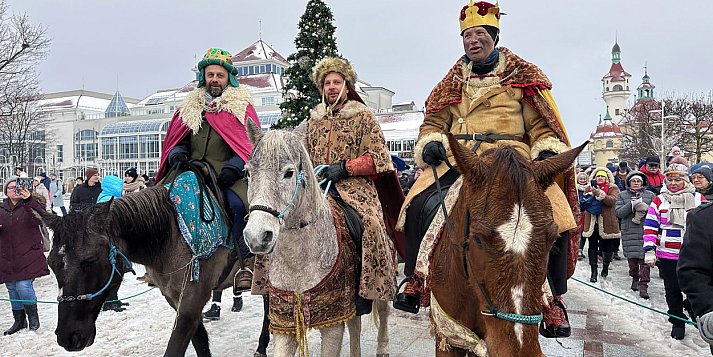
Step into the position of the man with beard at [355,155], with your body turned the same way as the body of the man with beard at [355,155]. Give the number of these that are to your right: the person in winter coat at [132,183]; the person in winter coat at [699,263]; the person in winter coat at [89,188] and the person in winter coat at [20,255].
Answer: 3

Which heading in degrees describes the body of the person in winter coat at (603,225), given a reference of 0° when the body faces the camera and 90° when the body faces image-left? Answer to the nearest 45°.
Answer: approximately 0°

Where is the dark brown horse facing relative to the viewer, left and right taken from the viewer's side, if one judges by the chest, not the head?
facing the viewer and to the left of the viewer

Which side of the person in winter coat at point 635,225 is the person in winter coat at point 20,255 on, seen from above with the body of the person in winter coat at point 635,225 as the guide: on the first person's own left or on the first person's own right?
on the first person's own right

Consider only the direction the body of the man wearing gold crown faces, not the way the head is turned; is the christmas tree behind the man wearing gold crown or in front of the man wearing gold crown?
behind

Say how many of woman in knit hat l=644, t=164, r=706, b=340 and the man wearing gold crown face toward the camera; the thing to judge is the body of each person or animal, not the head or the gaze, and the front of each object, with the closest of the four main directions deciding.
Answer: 2

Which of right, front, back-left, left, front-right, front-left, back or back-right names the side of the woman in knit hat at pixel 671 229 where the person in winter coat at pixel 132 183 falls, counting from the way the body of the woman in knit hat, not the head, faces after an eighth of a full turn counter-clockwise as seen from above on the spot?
back-right

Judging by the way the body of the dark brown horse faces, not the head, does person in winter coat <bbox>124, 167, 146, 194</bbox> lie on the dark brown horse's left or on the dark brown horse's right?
on the dark brown horse's right
